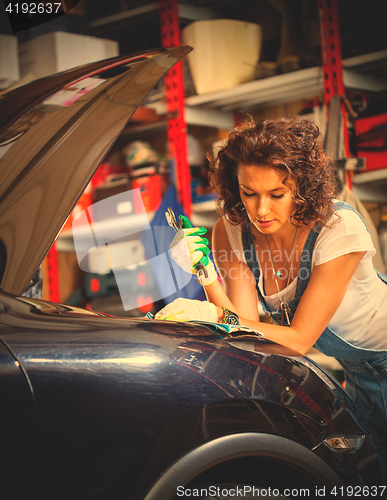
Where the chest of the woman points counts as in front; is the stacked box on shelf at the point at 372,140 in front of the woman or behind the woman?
behind

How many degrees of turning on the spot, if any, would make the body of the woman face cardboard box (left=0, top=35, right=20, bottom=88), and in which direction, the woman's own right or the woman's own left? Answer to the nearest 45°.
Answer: approximately 90° to the woman's own right

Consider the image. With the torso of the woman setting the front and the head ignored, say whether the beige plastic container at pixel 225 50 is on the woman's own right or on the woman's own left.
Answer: on the woman's own right

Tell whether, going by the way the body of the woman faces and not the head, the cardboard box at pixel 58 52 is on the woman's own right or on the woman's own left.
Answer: on the woman's own right

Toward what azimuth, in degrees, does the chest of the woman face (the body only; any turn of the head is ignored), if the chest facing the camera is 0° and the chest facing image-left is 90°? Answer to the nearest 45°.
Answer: approximately 45°
